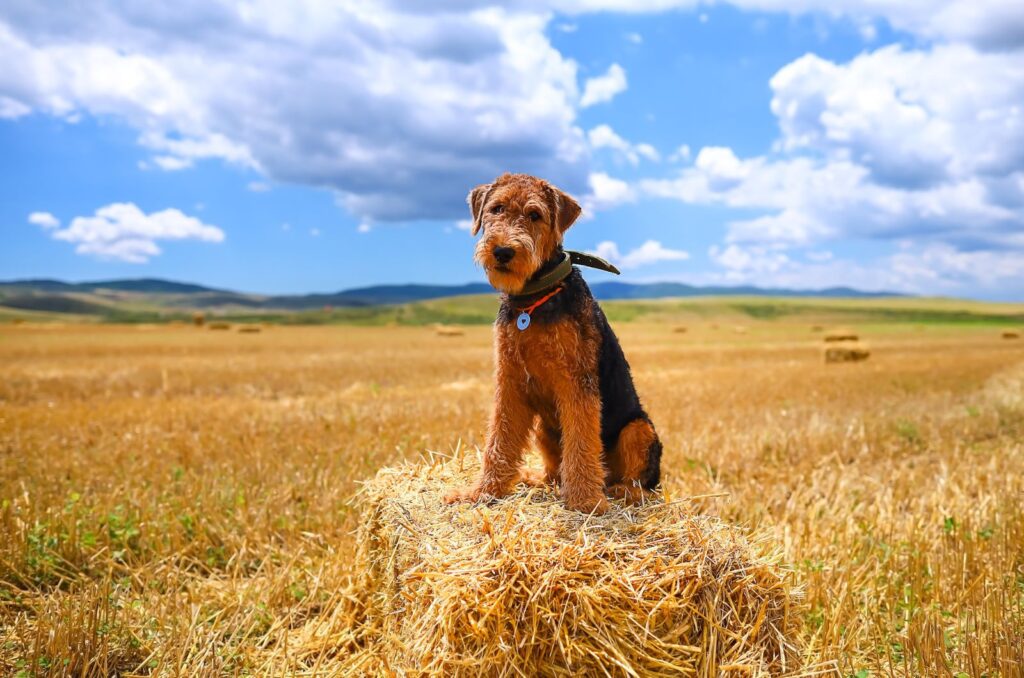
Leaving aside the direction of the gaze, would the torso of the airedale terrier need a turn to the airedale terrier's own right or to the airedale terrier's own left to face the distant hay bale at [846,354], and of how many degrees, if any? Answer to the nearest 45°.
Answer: approximately 180°

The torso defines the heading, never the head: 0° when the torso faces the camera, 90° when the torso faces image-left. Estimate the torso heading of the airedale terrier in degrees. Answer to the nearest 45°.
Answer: approximately 45°
